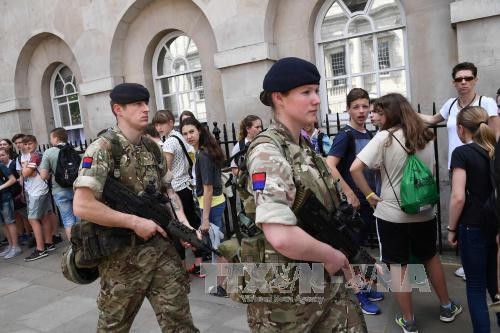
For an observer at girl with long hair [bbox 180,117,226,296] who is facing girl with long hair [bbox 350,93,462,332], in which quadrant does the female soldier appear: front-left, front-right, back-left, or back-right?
front-right

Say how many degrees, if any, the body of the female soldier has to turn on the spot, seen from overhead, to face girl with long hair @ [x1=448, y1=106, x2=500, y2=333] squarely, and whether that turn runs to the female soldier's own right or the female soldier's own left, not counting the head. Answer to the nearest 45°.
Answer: approximately 90° to the female soldier's own left

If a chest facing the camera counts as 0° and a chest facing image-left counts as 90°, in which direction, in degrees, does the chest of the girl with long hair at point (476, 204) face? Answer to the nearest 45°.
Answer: approximately 135°

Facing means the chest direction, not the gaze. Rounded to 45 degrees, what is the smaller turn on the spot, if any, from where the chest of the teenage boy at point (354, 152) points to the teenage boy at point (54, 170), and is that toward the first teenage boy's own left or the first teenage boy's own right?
approximately 135° to the first teenage boy's own right

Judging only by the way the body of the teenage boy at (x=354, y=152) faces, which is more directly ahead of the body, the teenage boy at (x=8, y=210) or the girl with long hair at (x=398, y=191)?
the girl with long hair

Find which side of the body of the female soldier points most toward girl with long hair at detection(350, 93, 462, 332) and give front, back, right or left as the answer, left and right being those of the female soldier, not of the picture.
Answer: left

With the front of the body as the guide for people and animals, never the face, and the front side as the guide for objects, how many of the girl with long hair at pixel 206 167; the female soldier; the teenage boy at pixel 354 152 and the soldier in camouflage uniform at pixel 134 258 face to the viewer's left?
1

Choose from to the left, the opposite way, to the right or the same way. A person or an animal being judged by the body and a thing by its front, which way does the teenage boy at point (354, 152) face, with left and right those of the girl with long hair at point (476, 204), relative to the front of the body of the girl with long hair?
the opposite way

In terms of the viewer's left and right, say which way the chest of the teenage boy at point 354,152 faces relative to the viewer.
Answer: facing the viewer and to the right of the viewer

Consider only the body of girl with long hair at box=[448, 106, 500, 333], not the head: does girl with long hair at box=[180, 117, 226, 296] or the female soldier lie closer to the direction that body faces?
the girl with long hair

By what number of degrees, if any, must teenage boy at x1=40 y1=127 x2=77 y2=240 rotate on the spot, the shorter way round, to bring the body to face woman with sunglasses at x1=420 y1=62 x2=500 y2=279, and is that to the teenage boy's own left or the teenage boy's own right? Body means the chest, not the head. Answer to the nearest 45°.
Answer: approximately 180°

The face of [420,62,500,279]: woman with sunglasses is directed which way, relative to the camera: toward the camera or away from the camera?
toward the camera

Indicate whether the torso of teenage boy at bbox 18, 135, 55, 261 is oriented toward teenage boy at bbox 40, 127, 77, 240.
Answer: no
